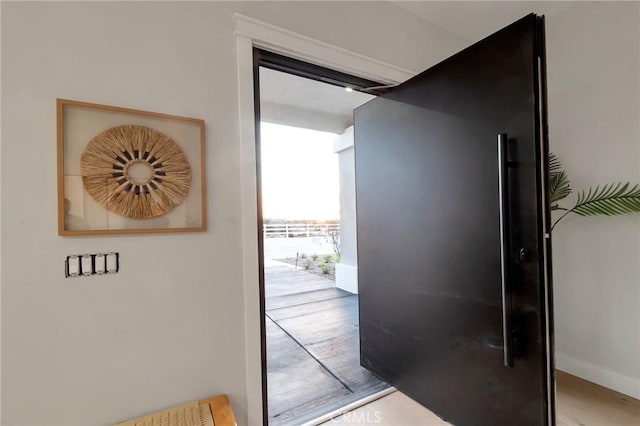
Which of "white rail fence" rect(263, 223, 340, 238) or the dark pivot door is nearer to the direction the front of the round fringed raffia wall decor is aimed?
the dark pivot door

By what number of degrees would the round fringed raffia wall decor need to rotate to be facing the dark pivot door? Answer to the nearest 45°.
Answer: approximately 90° to its left

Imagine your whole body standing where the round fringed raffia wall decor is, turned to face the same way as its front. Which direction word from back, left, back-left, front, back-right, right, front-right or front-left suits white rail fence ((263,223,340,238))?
back-left

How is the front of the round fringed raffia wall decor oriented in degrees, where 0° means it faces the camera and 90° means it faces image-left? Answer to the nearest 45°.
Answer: approximately 0°
